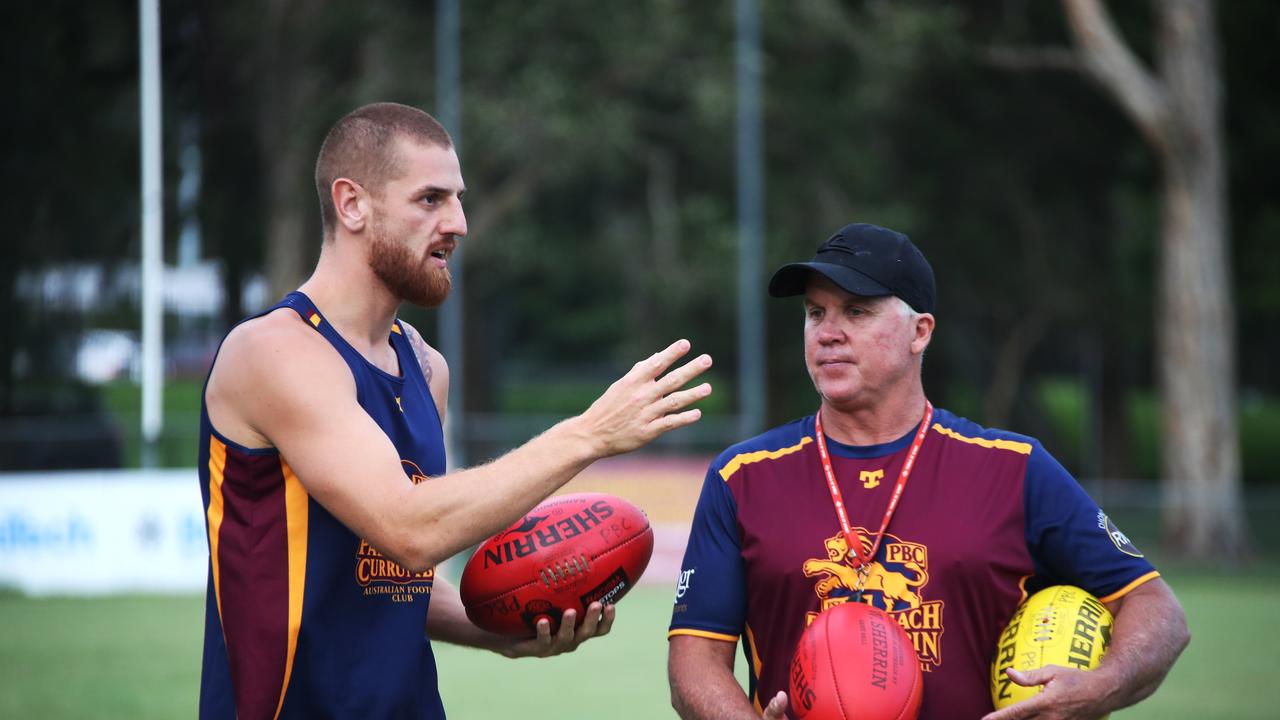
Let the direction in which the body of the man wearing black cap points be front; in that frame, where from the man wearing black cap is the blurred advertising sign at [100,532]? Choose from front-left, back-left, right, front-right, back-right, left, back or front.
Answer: back-right

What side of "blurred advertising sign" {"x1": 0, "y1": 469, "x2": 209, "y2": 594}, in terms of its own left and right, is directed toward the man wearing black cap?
front

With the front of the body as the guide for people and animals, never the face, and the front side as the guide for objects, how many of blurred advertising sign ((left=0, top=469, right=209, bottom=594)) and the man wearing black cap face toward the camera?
2

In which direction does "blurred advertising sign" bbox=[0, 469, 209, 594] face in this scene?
toward the camera

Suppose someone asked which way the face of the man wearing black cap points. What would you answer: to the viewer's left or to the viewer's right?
to the viewer's left
